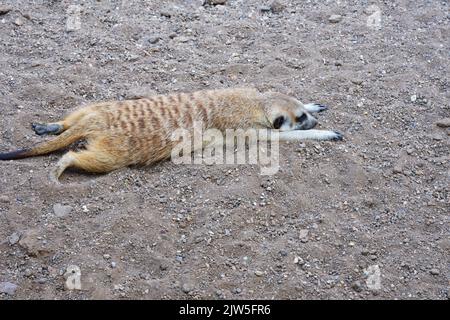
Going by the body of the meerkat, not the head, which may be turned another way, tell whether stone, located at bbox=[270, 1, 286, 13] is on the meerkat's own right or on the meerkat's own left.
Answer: on the meerkat's own left

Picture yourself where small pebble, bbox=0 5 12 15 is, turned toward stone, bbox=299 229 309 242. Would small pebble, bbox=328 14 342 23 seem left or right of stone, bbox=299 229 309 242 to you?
left

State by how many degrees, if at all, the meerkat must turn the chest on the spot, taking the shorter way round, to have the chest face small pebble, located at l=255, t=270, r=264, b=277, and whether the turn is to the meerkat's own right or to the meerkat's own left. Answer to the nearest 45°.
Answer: approximately 90° to the meerkat's own right

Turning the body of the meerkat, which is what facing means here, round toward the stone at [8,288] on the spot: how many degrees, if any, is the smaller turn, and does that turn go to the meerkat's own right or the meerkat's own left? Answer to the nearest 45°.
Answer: approximately 135° to the meerkat's own right

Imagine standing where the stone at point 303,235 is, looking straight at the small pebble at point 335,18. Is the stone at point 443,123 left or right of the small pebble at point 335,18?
right

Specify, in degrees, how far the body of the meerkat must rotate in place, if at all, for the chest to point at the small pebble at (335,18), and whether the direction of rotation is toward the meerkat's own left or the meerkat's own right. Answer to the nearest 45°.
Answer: approximately 45° to the meerkat's own left

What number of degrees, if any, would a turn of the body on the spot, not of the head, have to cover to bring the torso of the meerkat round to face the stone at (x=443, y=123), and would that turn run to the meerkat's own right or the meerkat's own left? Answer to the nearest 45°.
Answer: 0° — it already faces it

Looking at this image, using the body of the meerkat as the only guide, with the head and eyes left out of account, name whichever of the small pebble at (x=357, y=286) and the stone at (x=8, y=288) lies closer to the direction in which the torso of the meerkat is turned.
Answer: the small pebble

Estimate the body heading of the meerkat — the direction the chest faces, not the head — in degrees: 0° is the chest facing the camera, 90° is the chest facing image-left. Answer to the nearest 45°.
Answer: approximately 270°

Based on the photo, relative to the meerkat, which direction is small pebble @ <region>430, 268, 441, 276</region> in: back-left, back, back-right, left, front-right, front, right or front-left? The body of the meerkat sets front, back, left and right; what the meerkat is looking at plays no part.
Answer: front-right

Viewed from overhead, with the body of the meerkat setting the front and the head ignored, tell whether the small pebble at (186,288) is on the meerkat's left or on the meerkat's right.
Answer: on the meerkat's right

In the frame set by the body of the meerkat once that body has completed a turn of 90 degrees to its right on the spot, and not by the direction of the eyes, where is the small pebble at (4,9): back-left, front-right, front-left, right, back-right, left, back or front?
back-right
